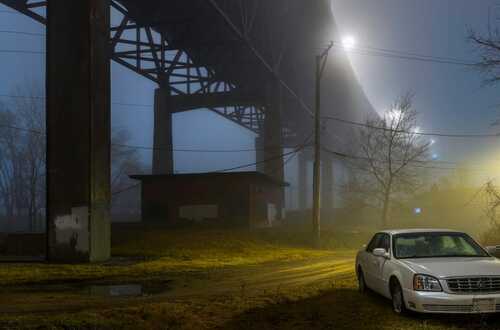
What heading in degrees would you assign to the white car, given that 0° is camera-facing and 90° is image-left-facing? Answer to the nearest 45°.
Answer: approximately 315°

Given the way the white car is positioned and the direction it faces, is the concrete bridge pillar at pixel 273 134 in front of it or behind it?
behind

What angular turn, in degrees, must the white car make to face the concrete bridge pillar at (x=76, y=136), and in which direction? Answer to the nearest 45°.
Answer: approximately 180°

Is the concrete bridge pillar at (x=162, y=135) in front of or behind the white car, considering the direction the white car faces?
behind

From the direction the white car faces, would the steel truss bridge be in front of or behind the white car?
behind
